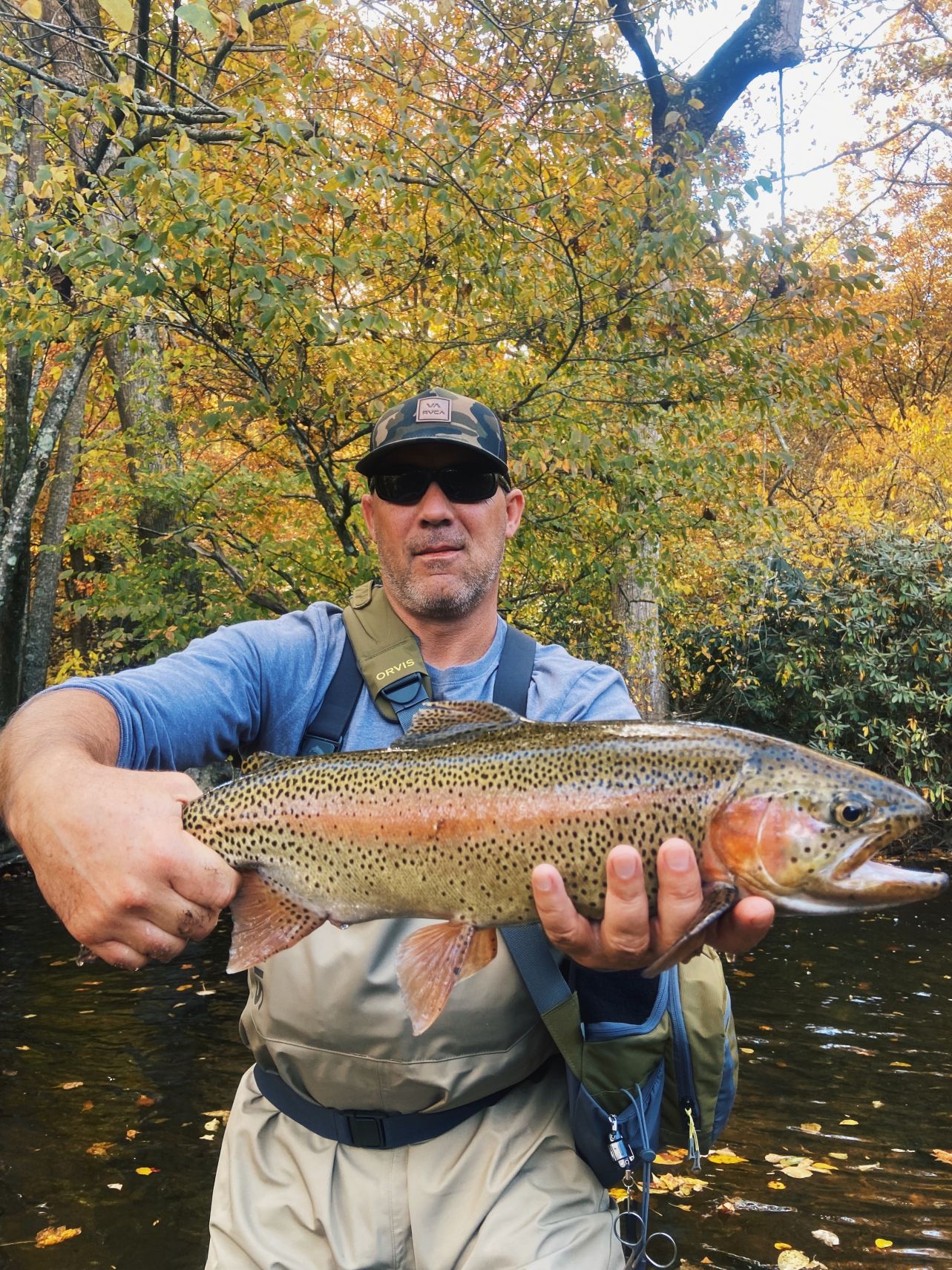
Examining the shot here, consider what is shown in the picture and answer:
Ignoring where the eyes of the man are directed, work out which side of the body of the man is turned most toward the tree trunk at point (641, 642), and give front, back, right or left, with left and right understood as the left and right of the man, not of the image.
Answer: back

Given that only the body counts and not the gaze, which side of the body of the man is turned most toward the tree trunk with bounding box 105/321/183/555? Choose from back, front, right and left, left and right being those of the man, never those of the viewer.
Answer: back

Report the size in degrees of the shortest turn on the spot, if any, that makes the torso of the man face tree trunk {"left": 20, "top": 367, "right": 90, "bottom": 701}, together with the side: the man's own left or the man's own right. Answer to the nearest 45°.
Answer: approximately 180°

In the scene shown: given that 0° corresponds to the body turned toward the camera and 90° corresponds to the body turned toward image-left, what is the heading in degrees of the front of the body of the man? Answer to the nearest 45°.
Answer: approximately 0°

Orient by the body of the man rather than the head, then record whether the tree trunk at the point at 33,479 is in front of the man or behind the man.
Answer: behind
